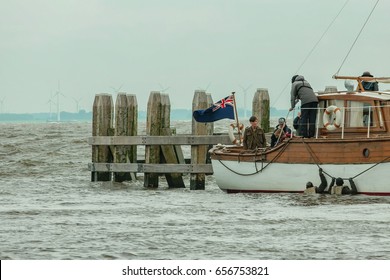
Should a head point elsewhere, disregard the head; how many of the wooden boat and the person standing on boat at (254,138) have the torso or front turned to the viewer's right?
1

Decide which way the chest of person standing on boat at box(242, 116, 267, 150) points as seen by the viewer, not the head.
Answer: toward the camera

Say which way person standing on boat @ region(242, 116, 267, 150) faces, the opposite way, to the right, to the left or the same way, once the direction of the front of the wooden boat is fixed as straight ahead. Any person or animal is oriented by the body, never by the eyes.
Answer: to the right

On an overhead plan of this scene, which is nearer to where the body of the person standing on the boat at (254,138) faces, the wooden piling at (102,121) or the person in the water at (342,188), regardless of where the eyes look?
the person in the water

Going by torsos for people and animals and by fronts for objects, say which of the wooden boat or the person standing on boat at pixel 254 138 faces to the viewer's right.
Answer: the wooden boat

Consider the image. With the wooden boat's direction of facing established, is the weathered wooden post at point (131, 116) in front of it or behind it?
behind

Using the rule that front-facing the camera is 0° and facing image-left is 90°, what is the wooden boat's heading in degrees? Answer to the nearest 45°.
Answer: approximately 270°

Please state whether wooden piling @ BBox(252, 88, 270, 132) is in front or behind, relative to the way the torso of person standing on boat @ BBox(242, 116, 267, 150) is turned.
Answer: behind
